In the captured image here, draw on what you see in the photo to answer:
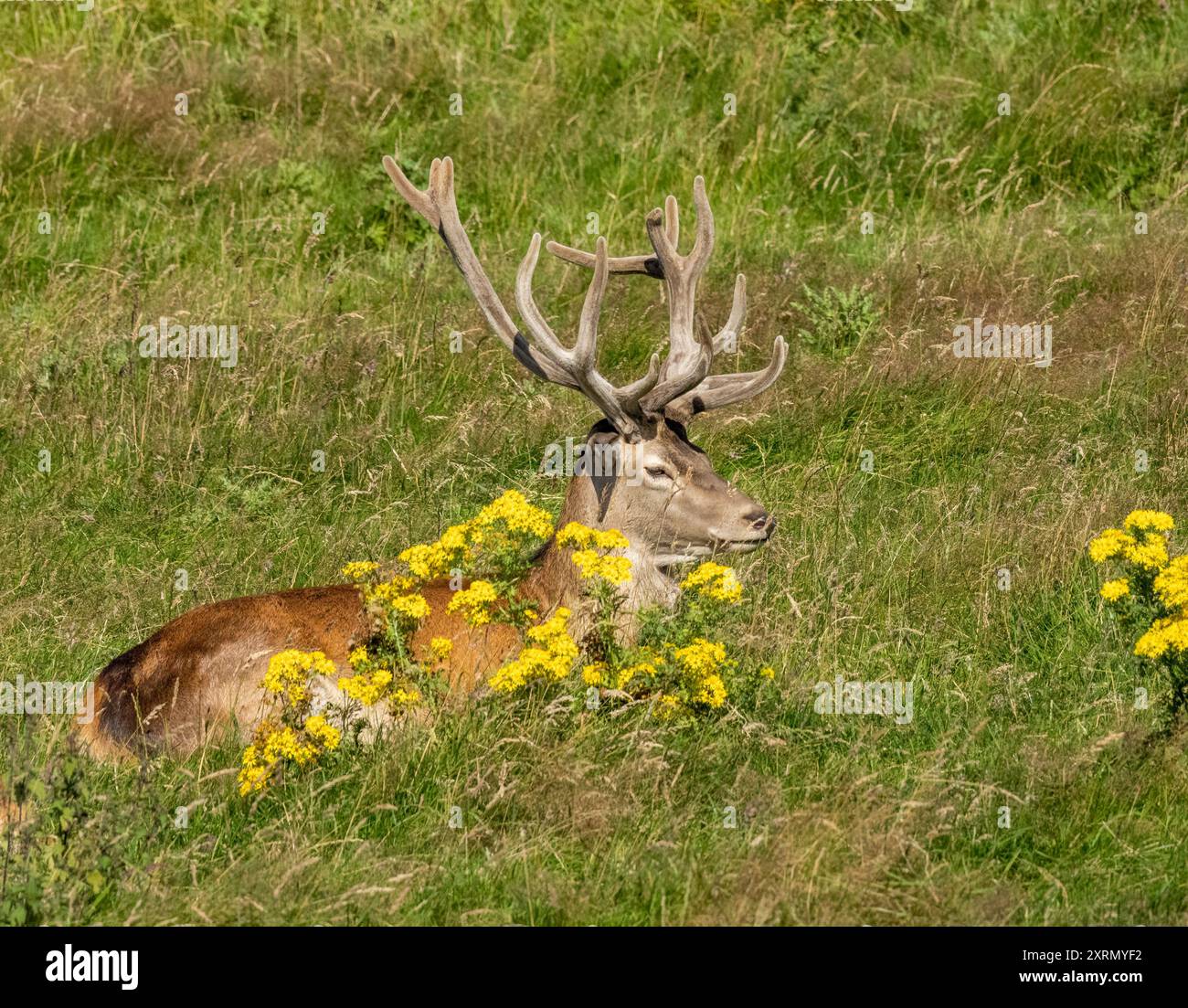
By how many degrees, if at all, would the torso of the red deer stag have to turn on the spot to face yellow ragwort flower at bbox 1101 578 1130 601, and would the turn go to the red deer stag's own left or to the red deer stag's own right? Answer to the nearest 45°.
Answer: approximately 45° to the red deer stag's own right

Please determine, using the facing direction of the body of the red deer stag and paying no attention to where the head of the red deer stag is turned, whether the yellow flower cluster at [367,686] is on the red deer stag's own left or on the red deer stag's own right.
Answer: on the red deer stag's own right

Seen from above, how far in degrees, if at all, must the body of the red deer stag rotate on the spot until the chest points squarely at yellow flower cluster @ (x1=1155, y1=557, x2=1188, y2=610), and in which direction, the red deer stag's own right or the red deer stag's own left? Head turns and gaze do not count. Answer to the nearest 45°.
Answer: approximately 45° to the red deer stag's own right

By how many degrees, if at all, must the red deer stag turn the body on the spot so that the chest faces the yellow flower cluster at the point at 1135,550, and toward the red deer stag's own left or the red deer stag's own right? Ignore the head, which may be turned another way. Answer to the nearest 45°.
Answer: approximately 45° to the red deer stag's own right

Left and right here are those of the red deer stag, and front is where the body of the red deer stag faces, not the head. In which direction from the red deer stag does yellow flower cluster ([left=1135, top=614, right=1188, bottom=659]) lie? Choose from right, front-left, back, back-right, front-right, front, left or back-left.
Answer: front-right

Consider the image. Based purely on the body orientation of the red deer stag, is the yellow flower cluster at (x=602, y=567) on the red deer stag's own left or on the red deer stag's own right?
on the red deer stag's own right

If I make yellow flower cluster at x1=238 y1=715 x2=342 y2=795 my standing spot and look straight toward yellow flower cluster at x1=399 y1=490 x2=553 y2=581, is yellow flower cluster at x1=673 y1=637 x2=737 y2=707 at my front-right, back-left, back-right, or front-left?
front-right

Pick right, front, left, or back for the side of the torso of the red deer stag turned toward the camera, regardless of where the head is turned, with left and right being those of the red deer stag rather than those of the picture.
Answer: right
